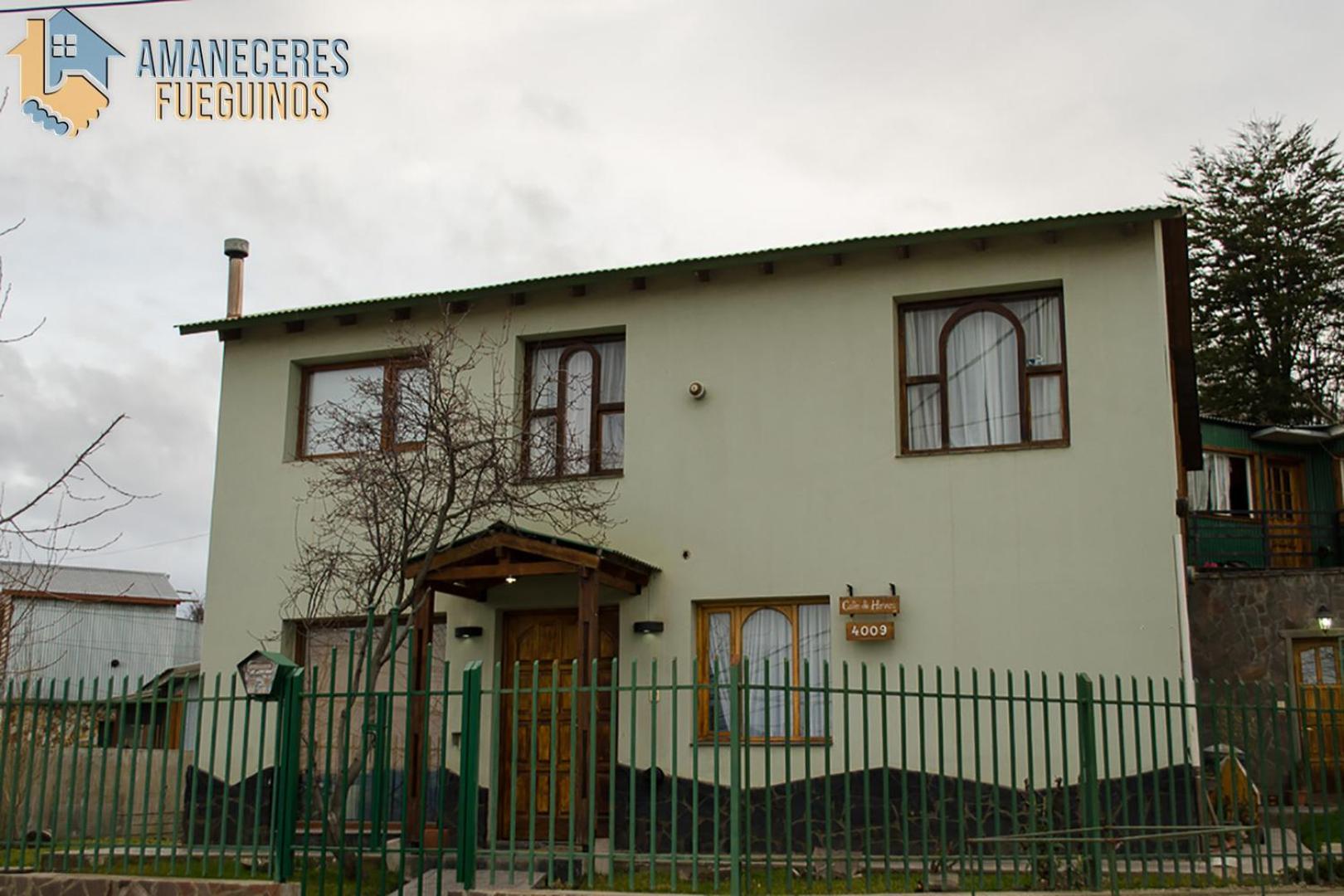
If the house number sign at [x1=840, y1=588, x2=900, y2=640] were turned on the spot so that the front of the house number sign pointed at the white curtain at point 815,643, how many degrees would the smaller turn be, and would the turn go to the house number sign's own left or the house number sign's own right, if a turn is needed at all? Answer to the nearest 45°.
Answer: approximately 135° to the house number sign's own right

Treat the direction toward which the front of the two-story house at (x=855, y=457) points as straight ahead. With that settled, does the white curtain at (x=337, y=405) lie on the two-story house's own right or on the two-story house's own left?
on the two-story house's own right

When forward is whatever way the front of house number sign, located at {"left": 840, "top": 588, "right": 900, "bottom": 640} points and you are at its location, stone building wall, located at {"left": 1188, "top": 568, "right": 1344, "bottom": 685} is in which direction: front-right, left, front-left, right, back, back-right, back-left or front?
back-left

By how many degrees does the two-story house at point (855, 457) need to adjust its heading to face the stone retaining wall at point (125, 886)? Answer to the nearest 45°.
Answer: approximately 45° to its right

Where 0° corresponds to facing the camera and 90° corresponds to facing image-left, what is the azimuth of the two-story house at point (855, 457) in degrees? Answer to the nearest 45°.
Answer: approximately 0°

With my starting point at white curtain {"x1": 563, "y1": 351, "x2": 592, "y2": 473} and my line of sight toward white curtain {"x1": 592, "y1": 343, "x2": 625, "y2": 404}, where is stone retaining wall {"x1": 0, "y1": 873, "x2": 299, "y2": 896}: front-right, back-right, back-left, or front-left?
back-right

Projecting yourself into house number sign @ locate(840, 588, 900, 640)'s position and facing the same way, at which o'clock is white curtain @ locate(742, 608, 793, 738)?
The white curtain is roughly at 4 o'clock from the house number sign.

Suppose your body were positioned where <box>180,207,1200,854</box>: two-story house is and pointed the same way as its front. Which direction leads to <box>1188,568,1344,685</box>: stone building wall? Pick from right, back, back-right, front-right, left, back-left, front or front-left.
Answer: back-left
